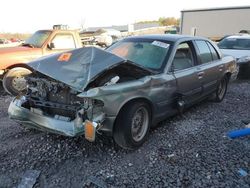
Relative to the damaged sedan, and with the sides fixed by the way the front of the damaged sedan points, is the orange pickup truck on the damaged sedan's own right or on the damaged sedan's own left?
on the damaged sedan's own right

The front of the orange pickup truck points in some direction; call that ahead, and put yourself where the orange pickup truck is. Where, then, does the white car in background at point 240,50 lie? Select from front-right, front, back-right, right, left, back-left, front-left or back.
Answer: back-left

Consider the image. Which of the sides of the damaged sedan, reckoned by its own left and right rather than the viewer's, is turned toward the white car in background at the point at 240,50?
back

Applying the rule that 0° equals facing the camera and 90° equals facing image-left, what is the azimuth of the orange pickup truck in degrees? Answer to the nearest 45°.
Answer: approximately 45°

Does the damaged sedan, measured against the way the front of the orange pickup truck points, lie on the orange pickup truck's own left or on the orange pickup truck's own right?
on the orange pickup truck's own left
